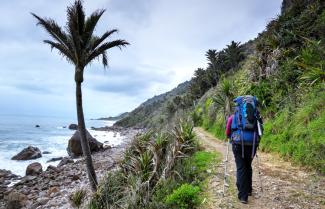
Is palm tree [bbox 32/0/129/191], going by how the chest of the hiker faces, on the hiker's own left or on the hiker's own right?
on the hiker's own left

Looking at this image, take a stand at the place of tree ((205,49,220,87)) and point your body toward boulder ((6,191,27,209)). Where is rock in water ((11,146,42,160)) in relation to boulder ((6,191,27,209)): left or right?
right

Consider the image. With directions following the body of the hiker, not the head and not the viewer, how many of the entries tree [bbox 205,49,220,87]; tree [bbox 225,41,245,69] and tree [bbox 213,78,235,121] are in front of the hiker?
3

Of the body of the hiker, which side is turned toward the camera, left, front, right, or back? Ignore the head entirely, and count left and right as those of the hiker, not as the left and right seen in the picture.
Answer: back

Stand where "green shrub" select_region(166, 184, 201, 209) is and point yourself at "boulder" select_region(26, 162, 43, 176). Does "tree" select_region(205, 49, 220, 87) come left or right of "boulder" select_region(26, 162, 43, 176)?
right

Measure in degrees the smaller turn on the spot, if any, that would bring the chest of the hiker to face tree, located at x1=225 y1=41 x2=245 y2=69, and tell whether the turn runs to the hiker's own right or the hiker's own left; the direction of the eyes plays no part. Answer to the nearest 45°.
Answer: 0° — they already face it

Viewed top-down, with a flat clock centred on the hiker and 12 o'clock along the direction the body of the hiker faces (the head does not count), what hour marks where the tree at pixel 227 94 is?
The tree is roughly at 12 o'clock from the hiker.

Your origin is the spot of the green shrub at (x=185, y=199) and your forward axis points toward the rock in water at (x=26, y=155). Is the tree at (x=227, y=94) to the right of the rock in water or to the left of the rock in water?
right
